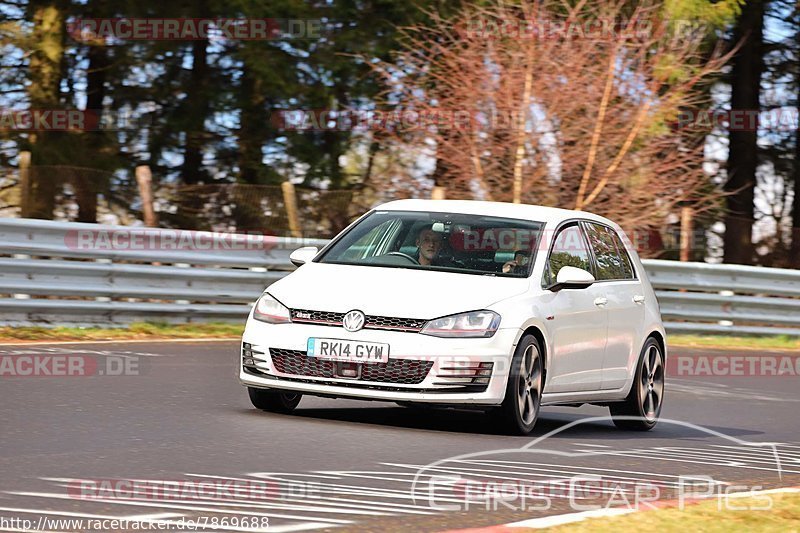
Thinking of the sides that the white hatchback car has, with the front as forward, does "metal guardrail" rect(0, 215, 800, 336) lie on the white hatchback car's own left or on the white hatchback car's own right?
on the white hatchback car's own right

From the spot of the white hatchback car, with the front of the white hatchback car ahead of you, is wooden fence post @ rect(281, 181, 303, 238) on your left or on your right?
on your right

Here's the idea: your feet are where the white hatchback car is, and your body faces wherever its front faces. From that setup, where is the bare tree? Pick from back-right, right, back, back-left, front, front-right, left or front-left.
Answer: back-right

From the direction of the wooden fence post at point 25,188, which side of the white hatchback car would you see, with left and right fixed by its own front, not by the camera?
right

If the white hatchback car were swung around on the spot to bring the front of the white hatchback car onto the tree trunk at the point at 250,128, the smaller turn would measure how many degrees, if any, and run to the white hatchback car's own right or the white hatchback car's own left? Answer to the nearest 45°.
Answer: approximately 135° to the white hatchback car's own right

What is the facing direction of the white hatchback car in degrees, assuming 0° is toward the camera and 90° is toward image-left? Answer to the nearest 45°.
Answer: approximately 45°
